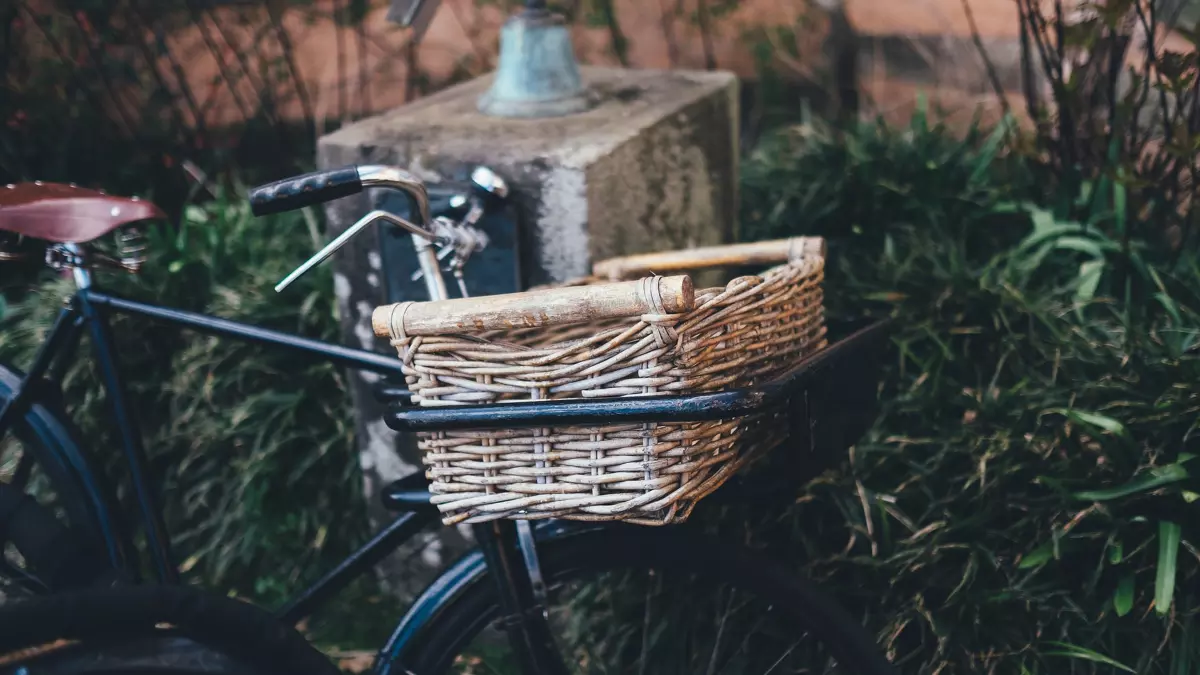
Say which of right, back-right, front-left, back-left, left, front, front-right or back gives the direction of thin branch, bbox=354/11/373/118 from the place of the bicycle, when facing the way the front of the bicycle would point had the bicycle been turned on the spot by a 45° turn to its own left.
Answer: front-left

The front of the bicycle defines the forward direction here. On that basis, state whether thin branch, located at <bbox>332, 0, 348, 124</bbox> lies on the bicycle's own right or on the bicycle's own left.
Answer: on the bicycle's own left

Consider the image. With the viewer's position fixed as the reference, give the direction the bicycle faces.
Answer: facing to the right of the viewer

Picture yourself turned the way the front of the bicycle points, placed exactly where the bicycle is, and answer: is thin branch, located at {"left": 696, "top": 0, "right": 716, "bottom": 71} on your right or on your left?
on your left

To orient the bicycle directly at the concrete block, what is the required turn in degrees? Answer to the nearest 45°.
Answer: approximately 45° to its left

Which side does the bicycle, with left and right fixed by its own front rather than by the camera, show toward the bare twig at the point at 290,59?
left

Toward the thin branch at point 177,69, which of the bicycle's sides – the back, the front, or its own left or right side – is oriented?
left
